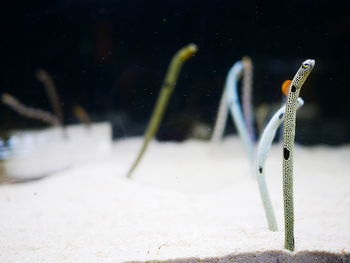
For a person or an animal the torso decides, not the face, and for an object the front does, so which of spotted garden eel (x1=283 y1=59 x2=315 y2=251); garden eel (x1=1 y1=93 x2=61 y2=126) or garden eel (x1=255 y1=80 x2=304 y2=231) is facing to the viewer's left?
garden eel (x1=1 y1=93 x2=61 y2=126)

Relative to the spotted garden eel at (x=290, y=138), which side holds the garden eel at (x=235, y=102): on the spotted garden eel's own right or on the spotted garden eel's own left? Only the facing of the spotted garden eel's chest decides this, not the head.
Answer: on the spotted garden eel's own left

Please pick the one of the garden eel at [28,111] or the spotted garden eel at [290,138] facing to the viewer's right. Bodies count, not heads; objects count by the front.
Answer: the spotted garden eel

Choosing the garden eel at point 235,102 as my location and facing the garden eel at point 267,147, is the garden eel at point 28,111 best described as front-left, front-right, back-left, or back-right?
back-right

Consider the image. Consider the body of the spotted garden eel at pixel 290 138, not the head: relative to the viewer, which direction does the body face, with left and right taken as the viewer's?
facing to the right of the viewer

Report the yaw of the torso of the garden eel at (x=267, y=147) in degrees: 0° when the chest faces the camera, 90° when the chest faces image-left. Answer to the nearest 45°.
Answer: approximately 270°

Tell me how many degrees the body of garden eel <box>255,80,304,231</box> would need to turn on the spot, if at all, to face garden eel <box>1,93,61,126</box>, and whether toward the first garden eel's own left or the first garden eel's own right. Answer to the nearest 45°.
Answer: approximately 135° to the first garden eel's own left

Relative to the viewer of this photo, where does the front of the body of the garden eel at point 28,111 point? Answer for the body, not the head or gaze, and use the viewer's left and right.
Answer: facing to the left of the viewer

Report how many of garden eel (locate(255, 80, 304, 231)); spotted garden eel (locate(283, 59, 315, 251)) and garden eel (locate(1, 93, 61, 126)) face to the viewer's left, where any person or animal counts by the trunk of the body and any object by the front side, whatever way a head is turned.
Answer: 1

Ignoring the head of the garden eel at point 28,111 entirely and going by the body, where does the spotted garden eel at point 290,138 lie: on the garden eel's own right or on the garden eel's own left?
on the garden eel's own left
